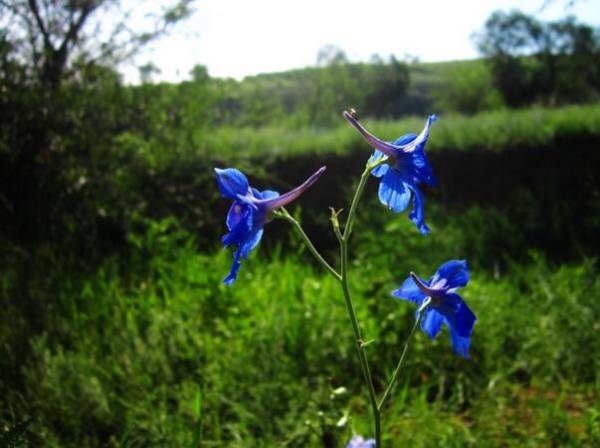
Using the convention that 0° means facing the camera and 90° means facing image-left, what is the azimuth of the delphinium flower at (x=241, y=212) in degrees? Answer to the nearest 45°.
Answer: approximately 90°

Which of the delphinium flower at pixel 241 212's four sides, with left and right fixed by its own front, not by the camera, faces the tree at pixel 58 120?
right

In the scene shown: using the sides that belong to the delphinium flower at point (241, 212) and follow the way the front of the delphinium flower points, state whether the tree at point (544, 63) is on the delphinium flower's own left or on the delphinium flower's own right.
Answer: on the delphinium flower's own right
